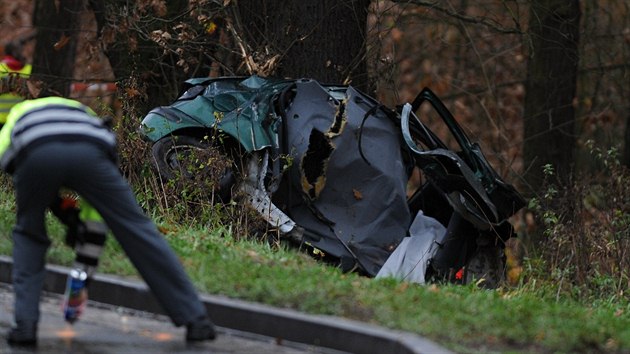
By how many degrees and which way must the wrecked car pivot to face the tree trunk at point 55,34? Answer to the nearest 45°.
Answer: approximately 45° to its right

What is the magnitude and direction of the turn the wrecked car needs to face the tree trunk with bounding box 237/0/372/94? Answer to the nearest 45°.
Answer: approximately 90° to its right

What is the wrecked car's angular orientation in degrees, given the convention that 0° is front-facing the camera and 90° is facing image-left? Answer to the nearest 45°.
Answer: approximately 90°
